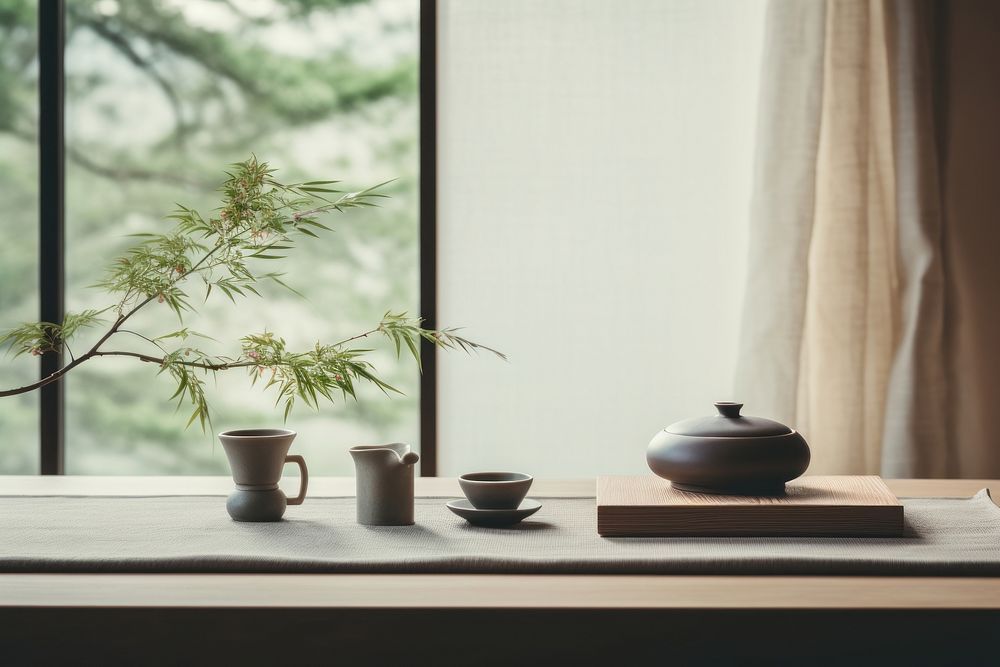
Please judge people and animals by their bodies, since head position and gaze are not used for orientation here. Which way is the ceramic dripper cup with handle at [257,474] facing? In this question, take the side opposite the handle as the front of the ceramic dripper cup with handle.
to the viewer's left
